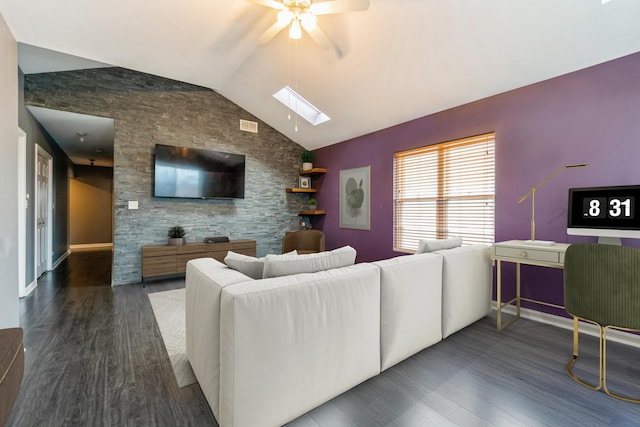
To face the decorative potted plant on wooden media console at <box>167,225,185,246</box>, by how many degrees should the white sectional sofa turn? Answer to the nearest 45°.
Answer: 0° — it already faces it

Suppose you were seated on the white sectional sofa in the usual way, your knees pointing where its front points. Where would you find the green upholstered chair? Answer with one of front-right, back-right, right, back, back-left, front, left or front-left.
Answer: back-right

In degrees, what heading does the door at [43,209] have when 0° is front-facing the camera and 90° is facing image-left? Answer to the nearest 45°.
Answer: approximately 270°

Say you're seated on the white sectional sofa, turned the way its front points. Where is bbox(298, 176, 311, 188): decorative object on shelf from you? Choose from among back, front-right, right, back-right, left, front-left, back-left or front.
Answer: front-right

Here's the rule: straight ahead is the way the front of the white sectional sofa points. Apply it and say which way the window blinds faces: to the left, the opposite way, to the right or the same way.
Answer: to the left

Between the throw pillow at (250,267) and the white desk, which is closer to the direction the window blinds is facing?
the throw pillow

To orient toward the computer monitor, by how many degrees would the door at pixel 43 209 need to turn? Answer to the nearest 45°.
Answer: approximately 45° to its right

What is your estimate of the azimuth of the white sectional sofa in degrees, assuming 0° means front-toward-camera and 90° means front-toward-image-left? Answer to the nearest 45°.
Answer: approximately 135°

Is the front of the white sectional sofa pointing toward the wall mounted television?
yes

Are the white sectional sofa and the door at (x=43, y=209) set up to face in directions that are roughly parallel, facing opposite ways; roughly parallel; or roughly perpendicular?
roughly perpendicular

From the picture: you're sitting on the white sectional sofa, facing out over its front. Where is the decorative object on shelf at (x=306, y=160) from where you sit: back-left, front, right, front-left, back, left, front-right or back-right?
front-right
